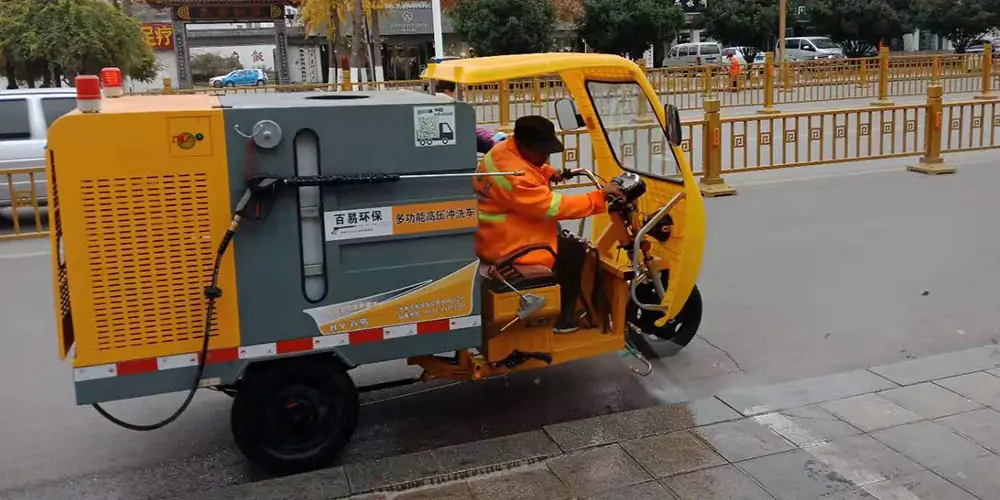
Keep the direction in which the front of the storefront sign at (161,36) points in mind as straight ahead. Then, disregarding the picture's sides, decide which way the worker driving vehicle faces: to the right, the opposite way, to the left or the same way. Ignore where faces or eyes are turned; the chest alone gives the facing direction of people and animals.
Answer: to the left

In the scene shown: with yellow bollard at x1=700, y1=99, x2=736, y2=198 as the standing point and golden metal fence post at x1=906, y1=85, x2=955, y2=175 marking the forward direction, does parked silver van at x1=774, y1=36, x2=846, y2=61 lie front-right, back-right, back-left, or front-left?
front-left

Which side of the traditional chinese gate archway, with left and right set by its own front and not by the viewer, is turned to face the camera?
front

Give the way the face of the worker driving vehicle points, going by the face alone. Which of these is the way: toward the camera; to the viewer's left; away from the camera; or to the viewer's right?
to the viewer's right

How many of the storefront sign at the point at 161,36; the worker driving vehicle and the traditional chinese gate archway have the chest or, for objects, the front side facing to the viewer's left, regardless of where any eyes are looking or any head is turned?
0

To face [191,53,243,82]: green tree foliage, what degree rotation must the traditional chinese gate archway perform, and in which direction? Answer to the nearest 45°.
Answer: approximately 180°

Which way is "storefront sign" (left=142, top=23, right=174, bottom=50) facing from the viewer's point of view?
toward the camera

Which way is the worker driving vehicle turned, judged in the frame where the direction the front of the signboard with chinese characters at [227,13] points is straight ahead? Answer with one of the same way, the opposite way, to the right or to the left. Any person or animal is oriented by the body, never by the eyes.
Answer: to the left

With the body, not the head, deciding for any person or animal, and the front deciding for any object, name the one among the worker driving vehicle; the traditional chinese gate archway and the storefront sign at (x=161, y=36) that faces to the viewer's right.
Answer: the worker driving vehicle

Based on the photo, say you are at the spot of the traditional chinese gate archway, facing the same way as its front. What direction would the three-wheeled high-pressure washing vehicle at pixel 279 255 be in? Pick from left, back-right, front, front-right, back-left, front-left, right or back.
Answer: front

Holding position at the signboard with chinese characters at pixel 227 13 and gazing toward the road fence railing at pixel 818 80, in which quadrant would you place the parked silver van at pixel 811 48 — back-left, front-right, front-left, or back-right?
front-left

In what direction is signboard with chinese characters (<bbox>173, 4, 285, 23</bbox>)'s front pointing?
toward the camera
